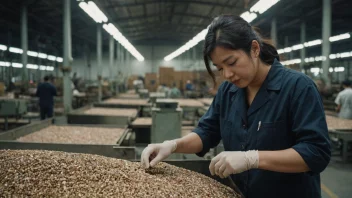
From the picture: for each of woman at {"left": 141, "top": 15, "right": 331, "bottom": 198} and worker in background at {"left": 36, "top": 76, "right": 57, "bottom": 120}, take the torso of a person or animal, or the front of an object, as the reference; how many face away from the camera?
1

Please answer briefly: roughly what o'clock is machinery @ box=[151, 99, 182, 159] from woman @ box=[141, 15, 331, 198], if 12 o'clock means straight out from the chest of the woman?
The machinery is roughly at 4 o'clock from the woman.

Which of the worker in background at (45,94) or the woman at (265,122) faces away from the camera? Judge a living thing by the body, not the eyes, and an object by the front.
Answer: the worker in background

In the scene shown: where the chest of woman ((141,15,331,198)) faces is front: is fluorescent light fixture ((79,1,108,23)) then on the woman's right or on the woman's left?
on the woman's right

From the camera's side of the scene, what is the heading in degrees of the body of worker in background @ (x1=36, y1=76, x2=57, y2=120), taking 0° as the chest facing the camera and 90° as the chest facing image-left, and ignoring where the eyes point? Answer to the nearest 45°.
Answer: approximately 180°

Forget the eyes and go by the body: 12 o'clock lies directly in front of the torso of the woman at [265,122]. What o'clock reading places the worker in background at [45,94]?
The worker in background is roughly at 3 o'clock from the woman.

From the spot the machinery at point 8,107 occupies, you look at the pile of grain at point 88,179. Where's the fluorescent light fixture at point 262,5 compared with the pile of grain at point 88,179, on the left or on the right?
left

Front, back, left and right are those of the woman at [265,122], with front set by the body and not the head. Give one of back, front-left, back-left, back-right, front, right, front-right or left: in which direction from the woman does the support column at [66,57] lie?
right

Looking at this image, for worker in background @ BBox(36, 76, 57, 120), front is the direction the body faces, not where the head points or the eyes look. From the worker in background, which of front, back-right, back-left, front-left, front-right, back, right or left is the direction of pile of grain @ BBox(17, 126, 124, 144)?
back
